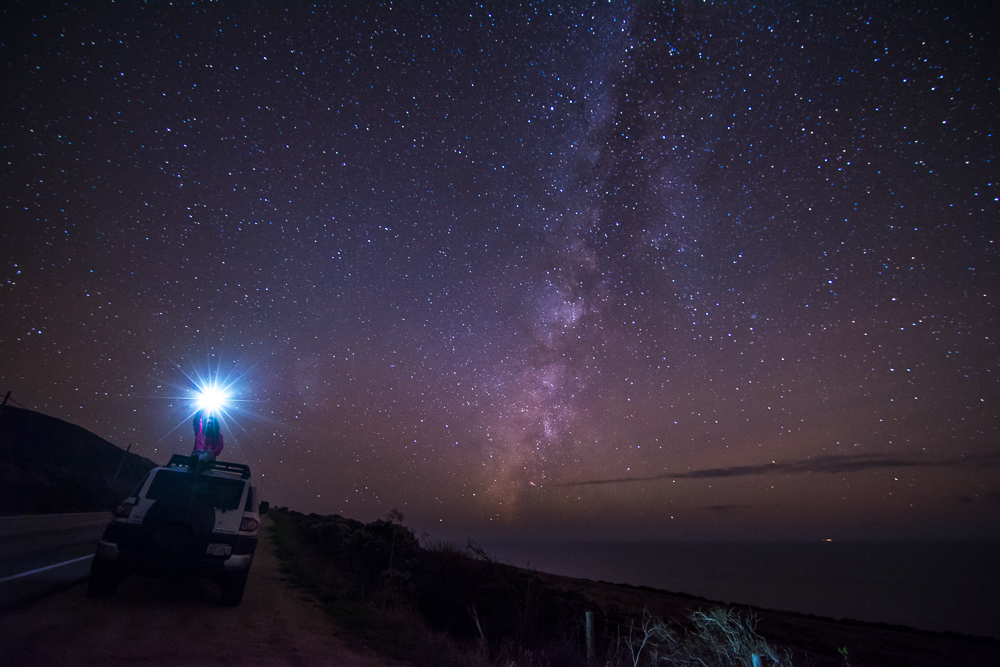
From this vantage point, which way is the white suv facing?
away from the camera
